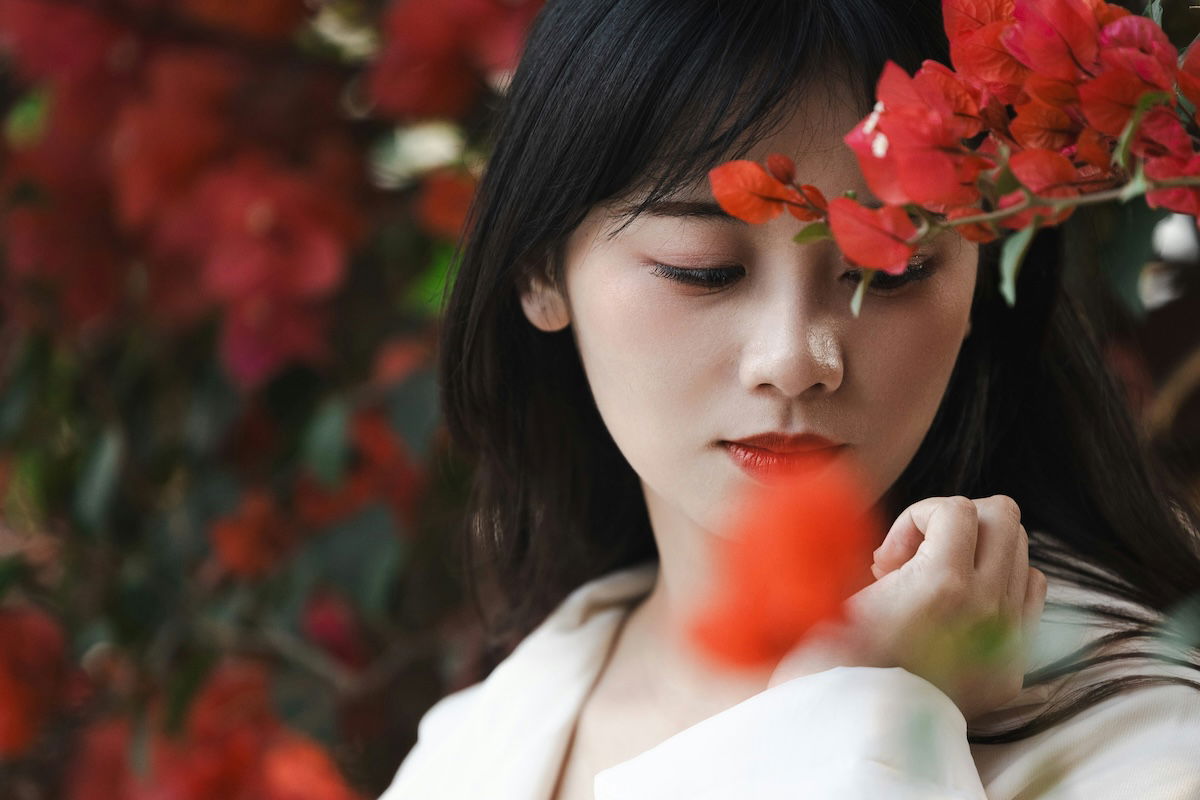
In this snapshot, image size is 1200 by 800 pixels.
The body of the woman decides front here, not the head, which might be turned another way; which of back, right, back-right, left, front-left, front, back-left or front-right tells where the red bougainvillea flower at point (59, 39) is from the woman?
back-right

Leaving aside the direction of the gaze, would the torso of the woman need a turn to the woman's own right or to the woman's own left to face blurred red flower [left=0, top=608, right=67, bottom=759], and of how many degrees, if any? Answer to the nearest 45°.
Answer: approximately 135° to the woman's own right

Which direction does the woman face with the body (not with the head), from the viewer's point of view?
toward the camera

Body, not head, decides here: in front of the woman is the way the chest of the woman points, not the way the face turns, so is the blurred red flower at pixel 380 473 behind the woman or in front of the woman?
behind

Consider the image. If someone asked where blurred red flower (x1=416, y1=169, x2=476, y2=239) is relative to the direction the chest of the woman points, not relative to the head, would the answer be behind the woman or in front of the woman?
behind

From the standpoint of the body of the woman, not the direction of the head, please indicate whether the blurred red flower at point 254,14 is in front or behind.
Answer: behind

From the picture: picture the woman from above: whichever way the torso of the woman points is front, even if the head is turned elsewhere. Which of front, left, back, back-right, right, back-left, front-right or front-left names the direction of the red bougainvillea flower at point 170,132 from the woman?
back-right
